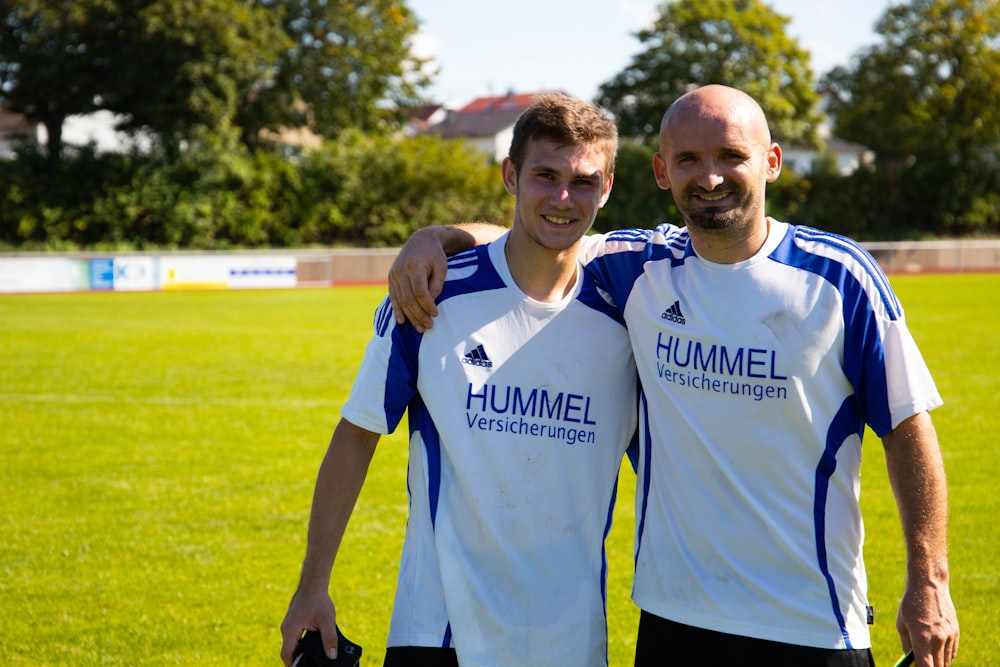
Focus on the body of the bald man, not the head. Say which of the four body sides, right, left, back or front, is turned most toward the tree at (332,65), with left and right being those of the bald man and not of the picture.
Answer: back

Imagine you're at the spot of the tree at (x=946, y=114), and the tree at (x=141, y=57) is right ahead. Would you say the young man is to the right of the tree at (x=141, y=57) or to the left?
left

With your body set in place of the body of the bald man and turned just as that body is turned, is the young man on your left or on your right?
on your right

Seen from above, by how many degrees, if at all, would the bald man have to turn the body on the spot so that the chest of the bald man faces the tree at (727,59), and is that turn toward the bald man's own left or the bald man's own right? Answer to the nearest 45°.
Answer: approximately 180°

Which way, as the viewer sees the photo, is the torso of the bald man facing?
toward the camera

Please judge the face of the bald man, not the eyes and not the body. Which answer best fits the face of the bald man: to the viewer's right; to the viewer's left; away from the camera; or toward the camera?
toward the camera

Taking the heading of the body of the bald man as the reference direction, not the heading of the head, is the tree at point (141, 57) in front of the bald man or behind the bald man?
behind

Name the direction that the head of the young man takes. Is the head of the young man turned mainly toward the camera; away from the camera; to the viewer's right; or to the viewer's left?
toward the camera

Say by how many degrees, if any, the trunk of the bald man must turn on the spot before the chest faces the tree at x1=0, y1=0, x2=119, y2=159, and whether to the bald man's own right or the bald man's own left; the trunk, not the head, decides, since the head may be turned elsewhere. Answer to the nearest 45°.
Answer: approximately 135° to the bald man's own right
